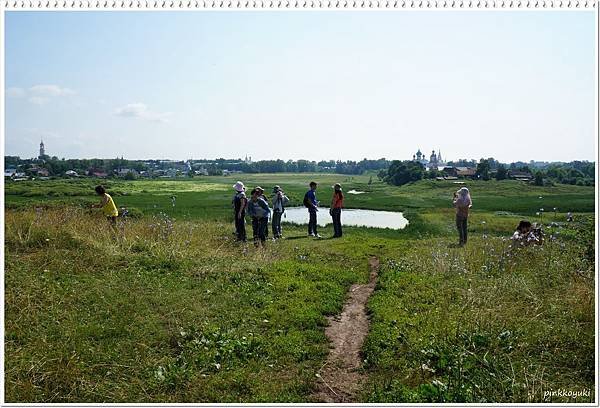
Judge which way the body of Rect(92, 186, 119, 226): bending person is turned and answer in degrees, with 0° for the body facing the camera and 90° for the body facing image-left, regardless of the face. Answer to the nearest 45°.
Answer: approximately 90°

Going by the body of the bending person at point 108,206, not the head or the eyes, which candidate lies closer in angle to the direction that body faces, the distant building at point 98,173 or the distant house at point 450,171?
the distant building
